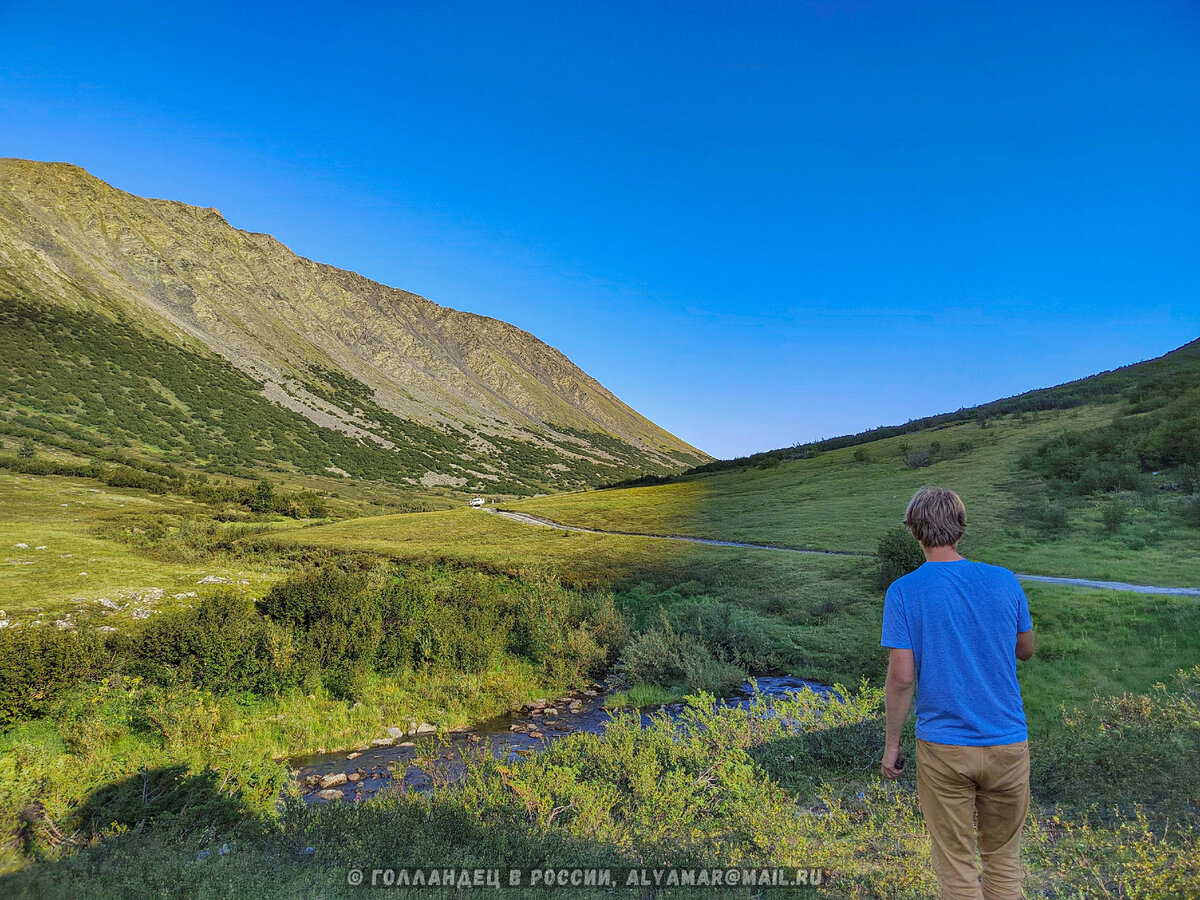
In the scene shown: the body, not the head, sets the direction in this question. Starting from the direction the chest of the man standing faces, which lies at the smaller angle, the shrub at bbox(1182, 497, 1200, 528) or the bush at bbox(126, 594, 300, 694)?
the shrub

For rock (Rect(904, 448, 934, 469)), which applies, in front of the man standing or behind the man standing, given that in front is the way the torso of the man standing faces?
in front

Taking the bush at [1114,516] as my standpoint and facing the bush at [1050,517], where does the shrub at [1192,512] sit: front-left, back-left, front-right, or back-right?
back-right

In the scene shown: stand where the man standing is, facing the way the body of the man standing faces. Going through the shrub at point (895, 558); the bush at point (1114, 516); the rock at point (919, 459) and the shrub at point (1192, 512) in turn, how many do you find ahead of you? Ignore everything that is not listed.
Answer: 4

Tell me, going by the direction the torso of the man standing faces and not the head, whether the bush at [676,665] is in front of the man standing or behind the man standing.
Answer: in front

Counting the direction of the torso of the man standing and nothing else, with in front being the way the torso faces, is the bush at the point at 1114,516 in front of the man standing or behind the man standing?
in front

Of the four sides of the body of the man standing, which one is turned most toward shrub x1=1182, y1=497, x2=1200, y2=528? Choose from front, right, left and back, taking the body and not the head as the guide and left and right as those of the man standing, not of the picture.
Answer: front

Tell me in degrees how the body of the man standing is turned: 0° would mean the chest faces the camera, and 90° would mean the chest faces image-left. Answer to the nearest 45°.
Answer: approximately 180°

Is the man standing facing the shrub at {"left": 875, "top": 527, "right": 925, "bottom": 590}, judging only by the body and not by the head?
yes
